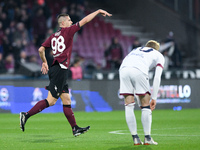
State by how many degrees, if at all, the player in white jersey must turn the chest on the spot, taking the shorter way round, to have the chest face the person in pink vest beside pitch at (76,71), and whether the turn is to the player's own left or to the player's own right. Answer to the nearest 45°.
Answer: approximately 45° to the player's own left

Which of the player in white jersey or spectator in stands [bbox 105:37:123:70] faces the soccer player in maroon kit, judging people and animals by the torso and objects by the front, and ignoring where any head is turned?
the spectator in stands

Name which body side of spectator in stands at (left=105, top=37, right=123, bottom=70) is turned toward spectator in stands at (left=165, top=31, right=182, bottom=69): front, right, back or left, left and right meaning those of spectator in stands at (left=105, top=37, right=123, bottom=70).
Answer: left

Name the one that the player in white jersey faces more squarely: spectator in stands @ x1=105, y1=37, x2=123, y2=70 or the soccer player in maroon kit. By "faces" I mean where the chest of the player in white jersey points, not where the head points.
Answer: the spectator in stands

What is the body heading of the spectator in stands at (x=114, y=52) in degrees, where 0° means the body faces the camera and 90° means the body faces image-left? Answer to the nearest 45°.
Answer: approximately 0°

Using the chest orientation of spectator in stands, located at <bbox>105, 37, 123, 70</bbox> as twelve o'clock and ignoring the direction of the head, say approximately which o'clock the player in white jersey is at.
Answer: The player in white jersey is roughly at 12 o'clock from the spectator in stands.

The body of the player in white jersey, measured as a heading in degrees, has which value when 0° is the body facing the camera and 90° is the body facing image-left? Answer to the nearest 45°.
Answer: approximately 225°
